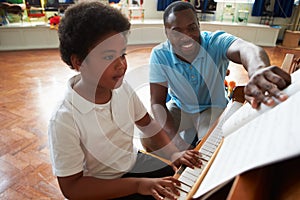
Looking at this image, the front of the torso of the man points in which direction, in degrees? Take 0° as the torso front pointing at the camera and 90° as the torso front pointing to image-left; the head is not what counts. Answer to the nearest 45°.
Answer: approximately 0°

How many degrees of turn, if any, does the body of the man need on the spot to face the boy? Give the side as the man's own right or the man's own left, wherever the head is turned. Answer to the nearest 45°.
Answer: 0° — they already face them

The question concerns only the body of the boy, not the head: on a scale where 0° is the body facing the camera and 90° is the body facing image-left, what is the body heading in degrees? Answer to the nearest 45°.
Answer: approximately 315°

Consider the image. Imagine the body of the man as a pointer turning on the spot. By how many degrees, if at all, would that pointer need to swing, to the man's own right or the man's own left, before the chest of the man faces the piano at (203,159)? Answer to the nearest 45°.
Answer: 0° — they already face it

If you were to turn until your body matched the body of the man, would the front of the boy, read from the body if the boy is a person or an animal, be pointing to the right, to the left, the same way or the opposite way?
to the left

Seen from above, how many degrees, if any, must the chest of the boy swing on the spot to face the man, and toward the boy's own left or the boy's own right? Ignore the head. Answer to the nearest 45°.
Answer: approximately 90° to the boy's own left
